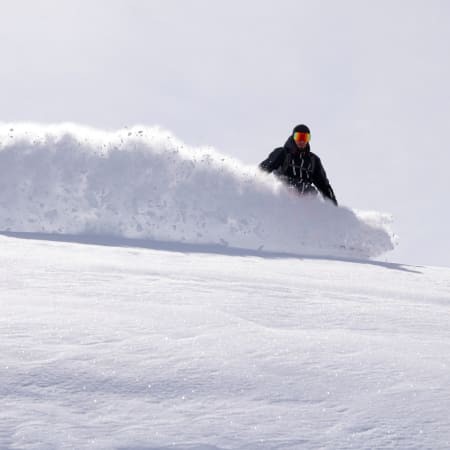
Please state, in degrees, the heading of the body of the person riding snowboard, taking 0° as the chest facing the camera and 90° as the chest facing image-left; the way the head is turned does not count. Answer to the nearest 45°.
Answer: approximately 0°
